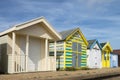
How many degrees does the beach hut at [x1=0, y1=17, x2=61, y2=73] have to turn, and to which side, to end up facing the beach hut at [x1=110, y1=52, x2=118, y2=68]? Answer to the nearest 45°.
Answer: approximately 90° to its left

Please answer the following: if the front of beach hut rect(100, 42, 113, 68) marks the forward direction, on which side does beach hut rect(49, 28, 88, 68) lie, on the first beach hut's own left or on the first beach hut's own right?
on the first beach hut's own right

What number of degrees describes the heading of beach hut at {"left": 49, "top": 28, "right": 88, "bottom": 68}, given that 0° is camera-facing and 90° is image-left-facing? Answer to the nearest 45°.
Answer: approximately 315°

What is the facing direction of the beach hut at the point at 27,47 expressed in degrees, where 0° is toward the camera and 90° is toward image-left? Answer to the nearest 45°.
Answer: approximately 315°

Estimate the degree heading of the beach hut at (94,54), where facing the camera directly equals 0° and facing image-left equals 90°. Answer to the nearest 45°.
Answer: approximately 315°

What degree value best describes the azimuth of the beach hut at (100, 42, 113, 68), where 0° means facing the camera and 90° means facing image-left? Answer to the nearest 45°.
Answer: approximately 315°

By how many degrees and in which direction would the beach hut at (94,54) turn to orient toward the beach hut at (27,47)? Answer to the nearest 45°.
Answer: approximately 45° to its right
